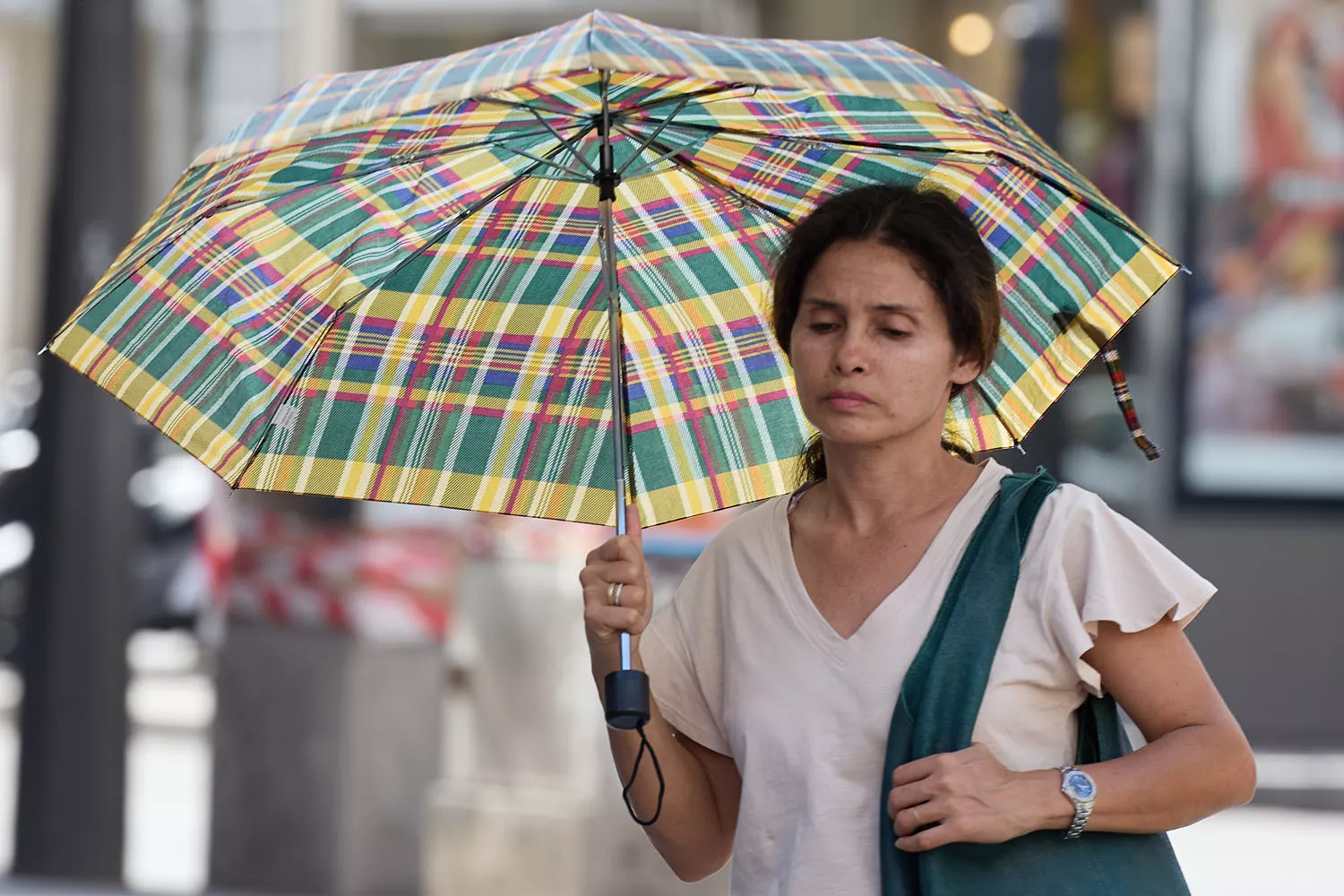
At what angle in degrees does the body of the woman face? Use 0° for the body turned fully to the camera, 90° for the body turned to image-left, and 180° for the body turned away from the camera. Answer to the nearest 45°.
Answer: approximately 45°
